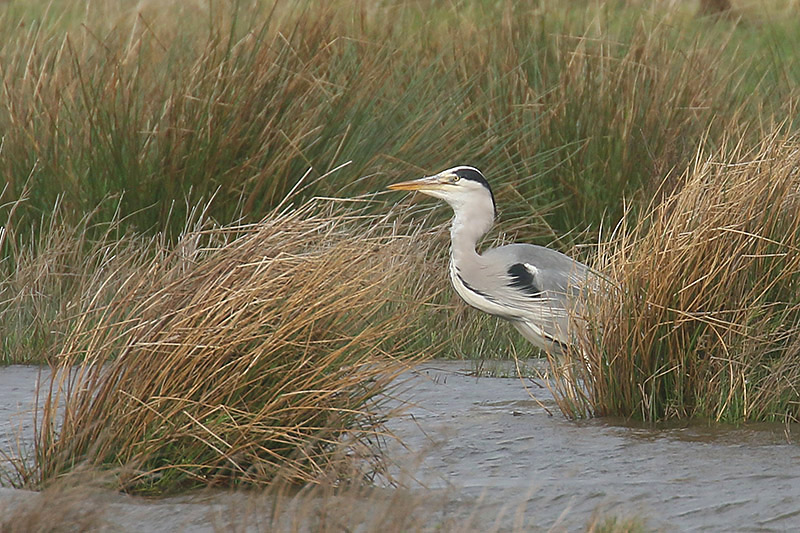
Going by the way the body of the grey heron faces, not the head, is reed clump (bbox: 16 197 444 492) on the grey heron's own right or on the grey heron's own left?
on the grey heron's own left

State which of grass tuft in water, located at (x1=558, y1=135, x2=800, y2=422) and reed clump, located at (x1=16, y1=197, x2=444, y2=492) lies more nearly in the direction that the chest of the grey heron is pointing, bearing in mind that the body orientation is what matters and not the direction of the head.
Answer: the reed clump

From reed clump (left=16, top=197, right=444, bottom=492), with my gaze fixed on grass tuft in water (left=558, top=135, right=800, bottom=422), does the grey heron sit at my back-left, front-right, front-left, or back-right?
front-left

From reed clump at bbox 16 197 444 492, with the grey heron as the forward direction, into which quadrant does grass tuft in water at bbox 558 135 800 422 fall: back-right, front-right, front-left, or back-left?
front-right

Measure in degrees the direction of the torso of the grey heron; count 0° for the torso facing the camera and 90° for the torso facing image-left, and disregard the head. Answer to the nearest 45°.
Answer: approximately 90°

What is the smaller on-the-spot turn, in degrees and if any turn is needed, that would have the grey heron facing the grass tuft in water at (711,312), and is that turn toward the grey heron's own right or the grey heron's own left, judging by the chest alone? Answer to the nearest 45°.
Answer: approximately 135° to the grey heron's own left
